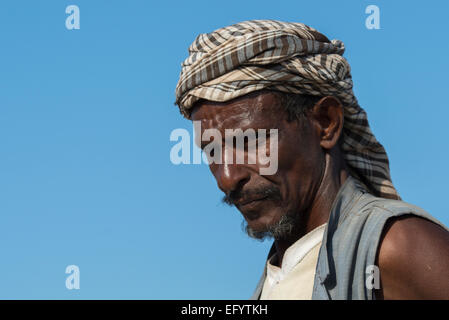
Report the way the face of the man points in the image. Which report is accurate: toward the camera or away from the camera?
toward the camera

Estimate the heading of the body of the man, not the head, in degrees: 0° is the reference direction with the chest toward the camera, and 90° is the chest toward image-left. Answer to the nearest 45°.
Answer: approximately 45°
